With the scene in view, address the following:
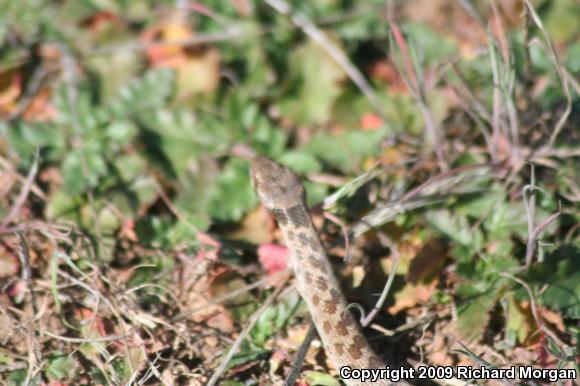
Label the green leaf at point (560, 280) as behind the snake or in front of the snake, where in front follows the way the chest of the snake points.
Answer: behind

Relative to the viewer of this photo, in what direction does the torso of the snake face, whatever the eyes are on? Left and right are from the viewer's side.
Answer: facing away from the viewer and to the left of the viewer

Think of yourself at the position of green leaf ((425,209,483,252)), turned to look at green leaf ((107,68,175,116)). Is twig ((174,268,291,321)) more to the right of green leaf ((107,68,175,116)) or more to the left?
left

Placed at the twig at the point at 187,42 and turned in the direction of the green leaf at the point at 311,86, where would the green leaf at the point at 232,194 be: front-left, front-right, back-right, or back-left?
front-right

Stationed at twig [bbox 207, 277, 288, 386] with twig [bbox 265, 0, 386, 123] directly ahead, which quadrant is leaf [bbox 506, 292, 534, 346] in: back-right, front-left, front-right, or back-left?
front-right

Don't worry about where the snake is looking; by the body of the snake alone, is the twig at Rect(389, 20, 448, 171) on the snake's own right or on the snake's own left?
on the snake's own right

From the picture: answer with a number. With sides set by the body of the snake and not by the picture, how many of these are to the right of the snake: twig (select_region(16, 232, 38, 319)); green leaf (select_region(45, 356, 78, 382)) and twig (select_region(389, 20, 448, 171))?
1

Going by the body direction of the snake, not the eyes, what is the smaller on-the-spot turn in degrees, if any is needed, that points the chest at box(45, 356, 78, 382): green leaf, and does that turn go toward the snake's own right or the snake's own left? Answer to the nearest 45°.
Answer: approximately 45° to the snake's own left

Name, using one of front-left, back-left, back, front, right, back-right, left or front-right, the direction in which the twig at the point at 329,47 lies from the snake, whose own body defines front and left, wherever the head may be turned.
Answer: front-right

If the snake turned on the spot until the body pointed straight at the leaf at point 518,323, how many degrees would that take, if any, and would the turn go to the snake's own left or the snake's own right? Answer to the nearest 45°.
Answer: approximately 135° to the snake's own right

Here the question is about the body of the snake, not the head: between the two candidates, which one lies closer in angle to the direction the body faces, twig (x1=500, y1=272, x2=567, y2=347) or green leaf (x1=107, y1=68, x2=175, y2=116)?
the green leaf

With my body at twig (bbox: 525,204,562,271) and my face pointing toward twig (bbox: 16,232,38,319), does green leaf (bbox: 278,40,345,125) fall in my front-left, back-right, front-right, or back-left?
front-right

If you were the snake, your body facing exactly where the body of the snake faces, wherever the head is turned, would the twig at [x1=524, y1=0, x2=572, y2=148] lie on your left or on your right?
on your right

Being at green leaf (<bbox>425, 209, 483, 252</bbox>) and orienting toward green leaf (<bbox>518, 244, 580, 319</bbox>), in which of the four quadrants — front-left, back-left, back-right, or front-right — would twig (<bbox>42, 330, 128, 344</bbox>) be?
back-right
